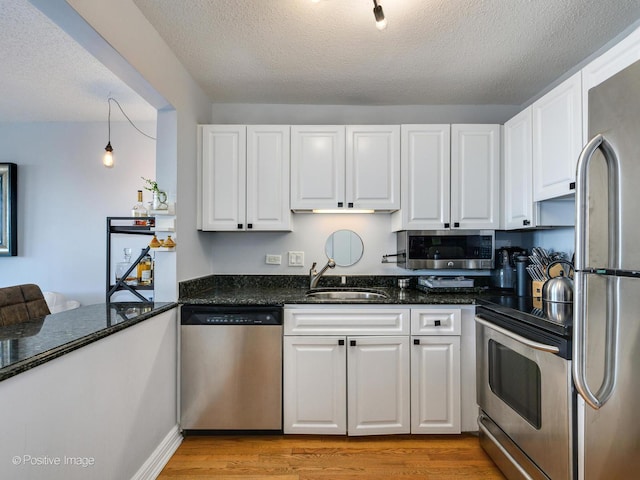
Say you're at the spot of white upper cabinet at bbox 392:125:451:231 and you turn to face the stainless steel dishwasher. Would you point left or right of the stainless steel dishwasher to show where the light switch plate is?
right

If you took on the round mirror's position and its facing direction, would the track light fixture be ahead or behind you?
ahead

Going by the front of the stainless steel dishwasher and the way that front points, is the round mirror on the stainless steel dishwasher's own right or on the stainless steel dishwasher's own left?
on the stainless steel dishwasher's own left

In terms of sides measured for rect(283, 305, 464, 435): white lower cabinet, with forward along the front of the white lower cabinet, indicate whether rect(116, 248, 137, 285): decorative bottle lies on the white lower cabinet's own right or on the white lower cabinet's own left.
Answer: on the white lower cabinet's own right

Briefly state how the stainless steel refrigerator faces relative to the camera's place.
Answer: facing to the left of the viewer

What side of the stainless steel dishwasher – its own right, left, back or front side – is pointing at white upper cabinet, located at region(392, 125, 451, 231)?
left

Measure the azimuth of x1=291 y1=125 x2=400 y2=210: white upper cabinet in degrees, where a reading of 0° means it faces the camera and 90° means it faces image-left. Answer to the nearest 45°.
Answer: approximately 0°

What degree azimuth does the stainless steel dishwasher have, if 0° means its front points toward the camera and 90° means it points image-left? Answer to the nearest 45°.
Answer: approximately 0°
